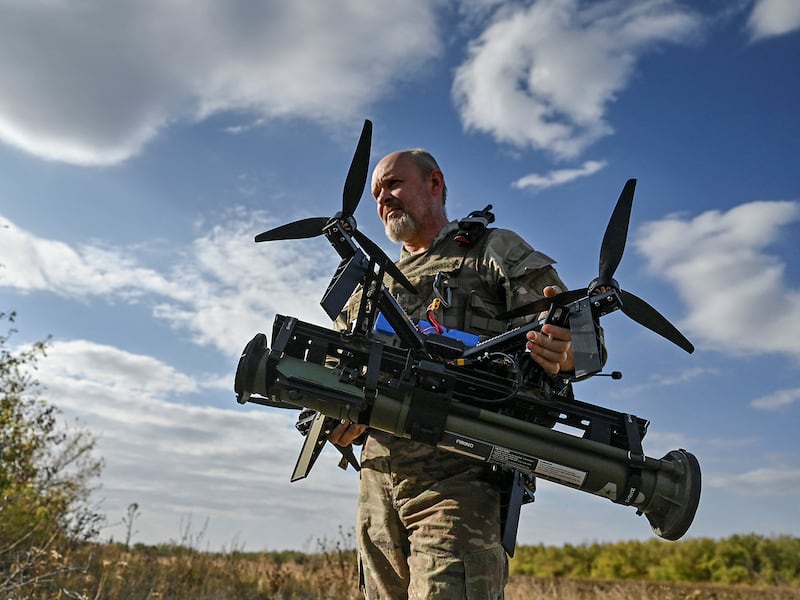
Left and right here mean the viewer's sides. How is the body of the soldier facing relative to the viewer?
facing the viewer and to the left of the viewer

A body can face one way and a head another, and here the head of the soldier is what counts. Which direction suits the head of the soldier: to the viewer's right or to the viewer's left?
to the viewer's left
